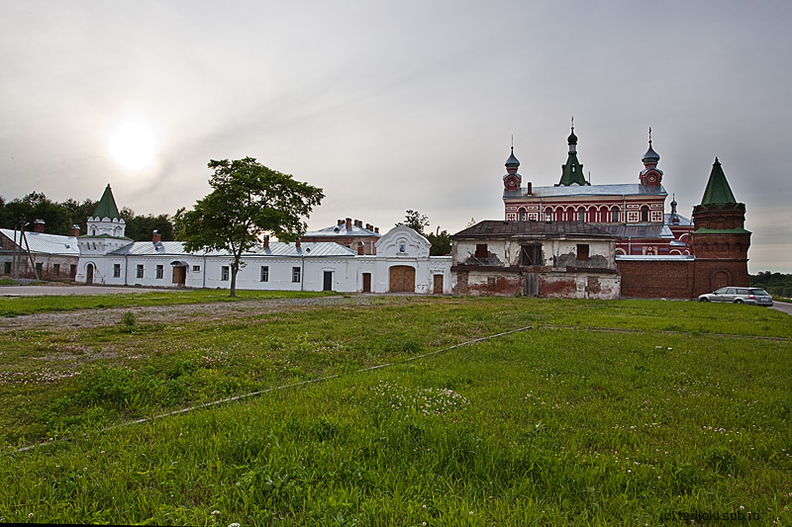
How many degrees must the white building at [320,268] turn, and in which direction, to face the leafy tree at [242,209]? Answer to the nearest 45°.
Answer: approximately 45° to its right

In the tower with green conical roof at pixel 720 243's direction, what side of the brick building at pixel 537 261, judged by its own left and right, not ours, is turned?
left

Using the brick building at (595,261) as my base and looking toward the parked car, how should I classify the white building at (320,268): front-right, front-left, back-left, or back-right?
back-right

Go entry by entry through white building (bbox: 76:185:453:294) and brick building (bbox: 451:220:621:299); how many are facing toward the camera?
2

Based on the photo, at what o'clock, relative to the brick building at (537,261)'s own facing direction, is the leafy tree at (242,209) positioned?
The leafy tree is roughly at 2 o'clock from the brick building.

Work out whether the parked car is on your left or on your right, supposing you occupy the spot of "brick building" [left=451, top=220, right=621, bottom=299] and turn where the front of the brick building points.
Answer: on your left

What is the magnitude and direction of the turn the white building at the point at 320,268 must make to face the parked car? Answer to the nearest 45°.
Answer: approximately 45° to its left

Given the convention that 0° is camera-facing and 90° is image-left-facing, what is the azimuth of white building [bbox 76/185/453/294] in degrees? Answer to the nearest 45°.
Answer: approximately 0°

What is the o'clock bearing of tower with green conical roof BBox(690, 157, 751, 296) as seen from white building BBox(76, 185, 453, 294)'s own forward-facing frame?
The tower with green conical roof is roughly at 10 o'clock from the white building.

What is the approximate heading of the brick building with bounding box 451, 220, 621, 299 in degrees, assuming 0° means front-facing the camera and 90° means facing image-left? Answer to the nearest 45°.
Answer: approximately 0°

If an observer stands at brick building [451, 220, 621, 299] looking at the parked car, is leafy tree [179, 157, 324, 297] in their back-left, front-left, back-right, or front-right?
back-right
